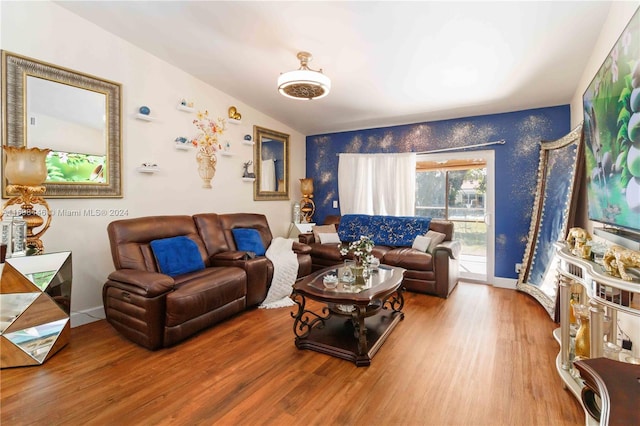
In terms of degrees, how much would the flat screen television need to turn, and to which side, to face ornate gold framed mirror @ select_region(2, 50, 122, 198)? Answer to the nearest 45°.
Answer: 0° — it already faces it

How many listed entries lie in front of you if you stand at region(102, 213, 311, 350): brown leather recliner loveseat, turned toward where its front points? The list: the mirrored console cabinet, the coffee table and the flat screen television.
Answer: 3

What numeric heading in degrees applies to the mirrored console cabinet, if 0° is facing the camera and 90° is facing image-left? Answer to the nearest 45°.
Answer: approximately 45°

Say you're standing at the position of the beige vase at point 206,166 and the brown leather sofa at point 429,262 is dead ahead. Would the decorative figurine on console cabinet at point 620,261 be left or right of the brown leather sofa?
right

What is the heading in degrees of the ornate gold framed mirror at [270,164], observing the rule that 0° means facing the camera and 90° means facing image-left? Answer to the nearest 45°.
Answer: approximately 315°

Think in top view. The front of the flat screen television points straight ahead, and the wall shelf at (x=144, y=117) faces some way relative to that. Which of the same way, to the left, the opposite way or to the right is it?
the opposite way

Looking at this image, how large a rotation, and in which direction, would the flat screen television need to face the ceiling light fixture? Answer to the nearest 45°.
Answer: approximately 45° to its right

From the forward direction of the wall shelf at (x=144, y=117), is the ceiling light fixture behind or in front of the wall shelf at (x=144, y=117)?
in front

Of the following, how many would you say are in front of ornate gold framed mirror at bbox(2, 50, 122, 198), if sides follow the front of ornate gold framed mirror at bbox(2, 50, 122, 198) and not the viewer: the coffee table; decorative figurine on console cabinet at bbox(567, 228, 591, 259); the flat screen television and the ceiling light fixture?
4

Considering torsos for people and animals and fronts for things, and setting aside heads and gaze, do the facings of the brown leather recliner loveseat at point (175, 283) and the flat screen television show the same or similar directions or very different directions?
very different directions

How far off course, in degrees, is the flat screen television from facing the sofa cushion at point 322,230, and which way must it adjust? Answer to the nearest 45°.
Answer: approximately 45° to its right

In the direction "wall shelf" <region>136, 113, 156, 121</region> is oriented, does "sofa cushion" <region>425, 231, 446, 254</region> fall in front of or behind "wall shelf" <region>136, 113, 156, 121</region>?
in front

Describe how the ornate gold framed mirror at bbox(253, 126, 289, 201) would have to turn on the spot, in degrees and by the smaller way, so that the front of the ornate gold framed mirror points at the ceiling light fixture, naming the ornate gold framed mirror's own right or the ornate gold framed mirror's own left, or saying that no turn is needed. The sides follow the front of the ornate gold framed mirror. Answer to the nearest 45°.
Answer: approximately 45° to the ornate gold framed mirror's own right

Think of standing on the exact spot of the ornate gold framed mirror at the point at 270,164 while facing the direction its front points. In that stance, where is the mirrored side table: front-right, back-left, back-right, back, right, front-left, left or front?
right
